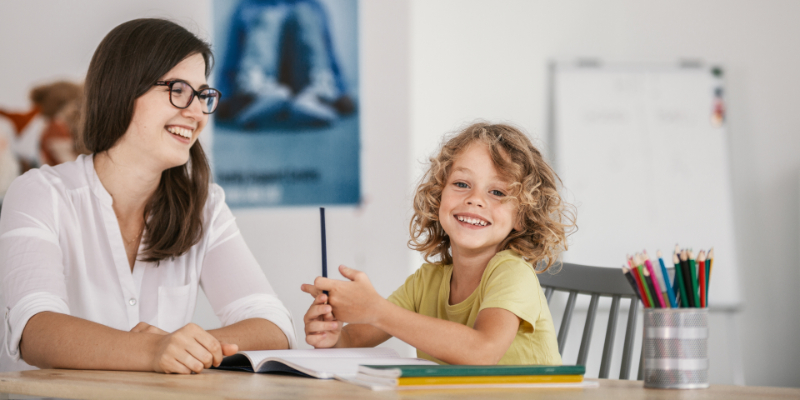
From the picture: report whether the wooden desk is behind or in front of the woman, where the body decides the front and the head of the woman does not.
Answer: in front

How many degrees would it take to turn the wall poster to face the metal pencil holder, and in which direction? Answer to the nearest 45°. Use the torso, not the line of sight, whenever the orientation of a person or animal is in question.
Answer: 0° — it already faces it

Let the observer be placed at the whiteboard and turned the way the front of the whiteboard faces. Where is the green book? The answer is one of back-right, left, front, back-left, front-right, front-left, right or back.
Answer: front

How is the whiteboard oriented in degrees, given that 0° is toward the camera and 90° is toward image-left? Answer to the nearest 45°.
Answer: approximately 0°

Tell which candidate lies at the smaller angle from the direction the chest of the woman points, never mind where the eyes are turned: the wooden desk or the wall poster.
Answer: the wooden desk

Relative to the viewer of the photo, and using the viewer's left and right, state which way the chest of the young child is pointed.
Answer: facing the viewer and to the left of the viewer

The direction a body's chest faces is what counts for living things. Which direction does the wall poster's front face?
toward the camera

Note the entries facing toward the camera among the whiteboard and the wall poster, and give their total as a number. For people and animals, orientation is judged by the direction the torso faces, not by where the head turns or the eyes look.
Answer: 2

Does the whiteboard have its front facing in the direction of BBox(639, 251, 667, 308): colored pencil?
yes

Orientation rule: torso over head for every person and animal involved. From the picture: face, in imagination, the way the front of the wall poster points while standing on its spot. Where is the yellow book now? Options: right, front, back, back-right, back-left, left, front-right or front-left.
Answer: front

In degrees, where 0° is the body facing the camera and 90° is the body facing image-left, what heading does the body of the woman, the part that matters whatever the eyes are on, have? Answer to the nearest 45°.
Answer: approximately 315°

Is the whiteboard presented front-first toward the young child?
yes

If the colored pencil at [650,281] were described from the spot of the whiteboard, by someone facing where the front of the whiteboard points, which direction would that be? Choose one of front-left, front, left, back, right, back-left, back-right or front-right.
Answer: front

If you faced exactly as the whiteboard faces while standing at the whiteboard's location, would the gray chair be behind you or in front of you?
in front
